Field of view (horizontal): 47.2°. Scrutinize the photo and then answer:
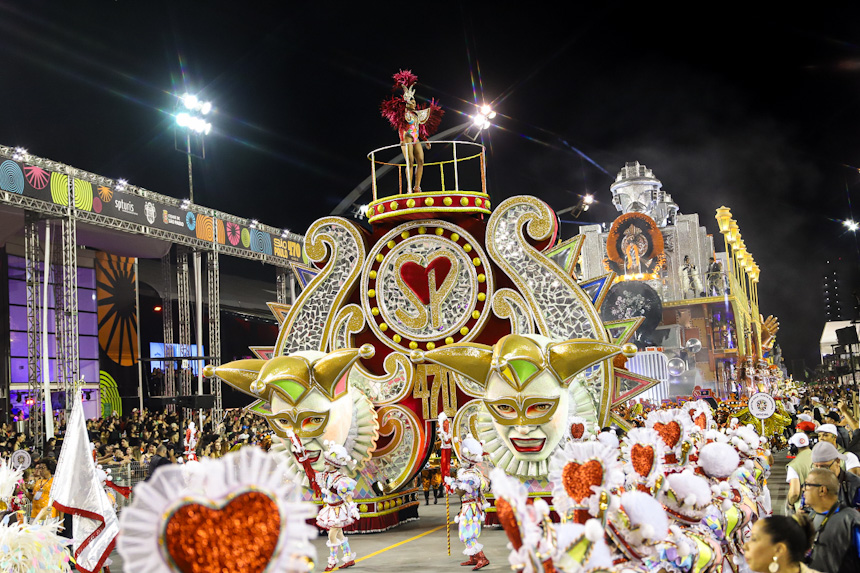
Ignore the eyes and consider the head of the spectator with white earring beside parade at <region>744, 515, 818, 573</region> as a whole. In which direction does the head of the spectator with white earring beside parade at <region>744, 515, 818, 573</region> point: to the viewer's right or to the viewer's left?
to the viewer's left

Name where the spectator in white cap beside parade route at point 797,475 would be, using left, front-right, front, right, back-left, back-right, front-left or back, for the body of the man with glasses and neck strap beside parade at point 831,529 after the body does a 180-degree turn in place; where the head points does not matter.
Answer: left

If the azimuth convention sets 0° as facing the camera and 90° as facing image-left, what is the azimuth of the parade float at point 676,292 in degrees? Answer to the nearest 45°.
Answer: approximately 45°

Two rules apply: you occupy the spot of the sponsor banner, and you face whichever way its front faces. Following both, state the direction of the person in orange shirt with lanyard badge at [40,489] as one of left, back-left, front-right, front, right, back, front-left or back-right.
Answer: front-right
